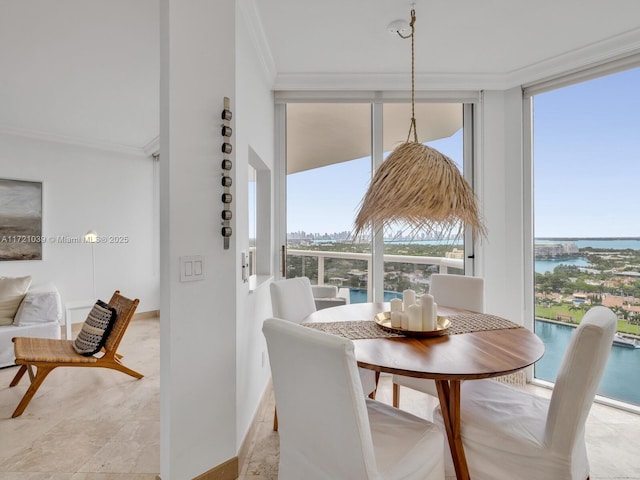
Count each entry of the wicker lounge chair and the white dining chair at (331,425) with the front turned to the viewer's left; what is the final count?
1

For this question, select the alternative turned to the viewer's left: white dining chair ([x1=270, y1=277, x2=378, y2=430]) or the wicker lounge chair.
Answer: the wicker lounge chair

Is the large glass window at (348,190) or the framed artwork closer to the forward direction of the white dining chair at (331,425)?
the large glass window

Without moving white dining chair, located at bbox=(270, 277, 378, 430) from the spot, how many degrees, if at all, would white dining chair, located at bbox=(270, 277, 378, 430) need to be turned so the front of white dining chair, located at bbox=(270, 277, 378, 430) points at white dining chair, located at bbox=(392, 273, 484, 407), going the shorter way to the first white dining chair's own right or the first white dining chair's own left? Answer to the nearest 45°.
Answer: approximately 45° to the first white dining chair's own left

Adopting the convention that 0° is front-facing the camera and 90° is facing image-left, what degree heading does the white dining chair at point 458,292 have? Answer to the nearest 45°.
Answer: approximately 45°

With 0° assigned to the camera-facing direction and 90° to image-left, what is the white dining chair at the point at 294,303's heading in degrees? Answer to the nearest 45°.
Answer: approximately 315°

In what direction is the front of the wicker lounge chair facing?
to the viewer's left

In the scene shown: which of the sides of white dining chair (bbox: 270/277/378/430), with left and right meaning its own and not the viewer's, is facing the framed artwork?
back

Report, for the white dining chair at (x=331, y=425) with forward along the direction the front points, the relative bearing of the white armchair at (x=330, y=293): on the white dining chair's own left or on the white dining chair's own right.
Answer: on the white dining chair's own left

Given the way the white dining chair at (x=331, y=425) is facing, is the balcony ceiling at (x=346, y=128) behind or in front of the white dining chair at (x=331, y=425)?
in front

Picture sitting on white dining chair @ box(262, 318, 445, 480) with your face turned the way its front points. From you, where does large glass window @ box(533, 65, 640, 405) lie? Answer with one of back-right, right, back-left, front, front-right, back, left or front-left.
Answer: front

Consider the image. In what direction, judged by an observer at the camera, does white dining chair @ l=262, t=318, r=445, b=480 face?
facing away from the viewer and to the right of the viewer

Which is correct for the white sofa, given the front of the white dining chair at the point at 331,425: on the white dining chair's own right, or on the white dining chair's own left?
on the white dining chair's own left

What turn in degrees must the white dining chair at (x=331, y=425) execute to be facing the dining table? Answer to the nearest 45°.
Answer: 0° — it already faces it

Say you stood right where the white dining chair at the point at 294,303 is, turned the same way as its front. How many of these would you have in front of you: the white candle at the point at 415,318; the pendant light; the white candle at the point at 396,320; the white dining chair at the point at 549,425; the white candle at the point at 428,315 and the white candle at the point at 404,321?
6

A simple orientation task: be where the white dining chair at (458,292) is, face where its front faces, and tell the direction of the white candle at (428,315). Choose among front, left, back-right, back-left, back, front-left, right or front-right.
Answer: front-left

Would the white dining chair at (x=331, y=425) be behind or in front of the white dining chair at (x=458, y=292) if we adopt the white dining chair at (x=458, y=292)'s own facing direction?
in front

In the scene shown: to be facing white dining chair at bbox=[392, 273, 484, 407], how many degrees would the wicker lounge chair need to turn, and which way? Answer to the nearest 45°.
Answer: approximately 135° to its left
